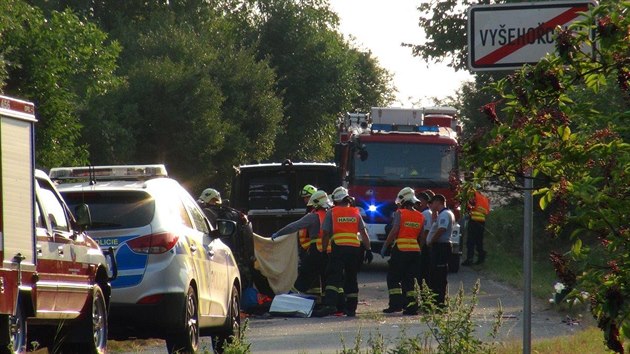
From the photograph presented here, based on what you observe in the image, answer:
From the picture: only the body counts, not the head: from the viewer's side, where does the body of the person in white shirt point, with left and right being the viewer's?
facing to the left of the viewer

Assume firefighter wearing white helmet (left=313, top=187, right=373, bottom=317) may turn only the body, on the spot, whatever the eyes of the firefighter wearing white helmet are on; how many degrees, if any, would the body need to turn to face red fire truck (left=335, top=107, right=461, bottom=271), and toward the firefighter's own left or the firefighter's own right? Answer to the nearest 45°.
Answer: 0° — they already face it

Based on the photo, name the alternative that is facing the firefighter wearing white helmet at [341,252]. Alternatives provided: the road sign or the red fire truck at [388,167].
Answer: the red fire truck

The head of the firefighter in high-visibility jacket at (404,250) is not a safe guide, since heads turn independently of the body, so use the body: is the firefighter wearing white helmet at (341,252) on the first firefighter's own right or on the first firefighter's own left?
on the first firefighter's own left

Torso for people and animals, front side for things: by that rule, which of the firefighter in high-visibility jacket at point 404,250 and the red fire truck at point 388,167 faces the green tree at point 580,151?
the red fire truck

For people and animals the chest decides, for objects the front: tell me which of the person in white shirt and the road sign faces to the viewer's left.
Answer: the person in white shirt

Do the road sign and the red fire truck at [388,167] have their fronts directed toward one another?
no

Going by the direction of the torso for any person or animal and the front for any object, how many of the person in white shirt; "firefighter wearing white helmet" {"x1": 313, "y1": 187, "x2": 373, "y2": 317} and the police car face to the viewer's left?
1

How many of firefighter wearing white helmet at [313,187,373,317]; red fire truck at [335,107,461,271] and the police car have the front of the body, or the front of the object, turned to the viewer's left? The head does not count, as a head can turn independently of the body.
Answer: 0

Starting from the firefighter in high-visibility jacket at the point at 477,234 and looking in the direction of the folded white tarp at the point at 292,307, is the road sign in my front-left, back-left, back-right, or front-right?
front-left

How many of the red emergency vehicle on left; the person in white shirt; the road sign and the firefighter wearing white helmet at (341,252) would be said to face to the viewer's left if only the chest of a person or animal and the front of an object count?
1

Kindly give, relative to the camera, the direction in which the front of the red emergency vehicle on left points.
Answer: facing away from the viewer and to the right of the viewer

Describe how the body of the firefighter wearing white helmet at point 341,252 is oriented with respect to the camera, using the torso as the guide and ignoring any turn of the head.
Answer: away from the camera

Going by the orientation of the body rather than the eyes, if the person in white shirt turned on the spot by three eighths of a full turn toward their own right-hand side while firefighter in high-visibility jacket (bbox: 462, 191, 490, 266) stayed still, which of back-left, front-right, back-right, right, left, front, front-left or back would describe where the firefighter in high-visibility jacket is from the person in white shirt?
front-left

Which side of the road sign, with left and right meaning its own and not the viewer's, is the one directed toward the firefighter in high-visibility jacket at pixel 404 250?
back

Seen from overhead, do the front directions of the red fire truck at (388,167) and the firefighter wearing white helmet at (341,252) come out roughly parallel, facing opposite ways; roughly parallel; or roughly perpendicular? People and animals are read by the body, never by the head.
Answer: roughly parallel, facing opposite ways

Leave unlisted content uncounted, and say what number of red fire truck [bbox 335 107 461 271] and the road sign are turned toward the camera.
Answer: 2

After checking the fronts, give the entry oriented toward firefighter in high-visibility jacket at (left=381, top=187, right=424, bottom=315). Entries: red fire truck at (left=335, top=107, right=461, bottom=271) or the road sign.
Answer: the red fire truck

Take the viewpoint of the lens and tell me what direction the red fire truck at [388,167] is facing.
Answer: facing the viewer
